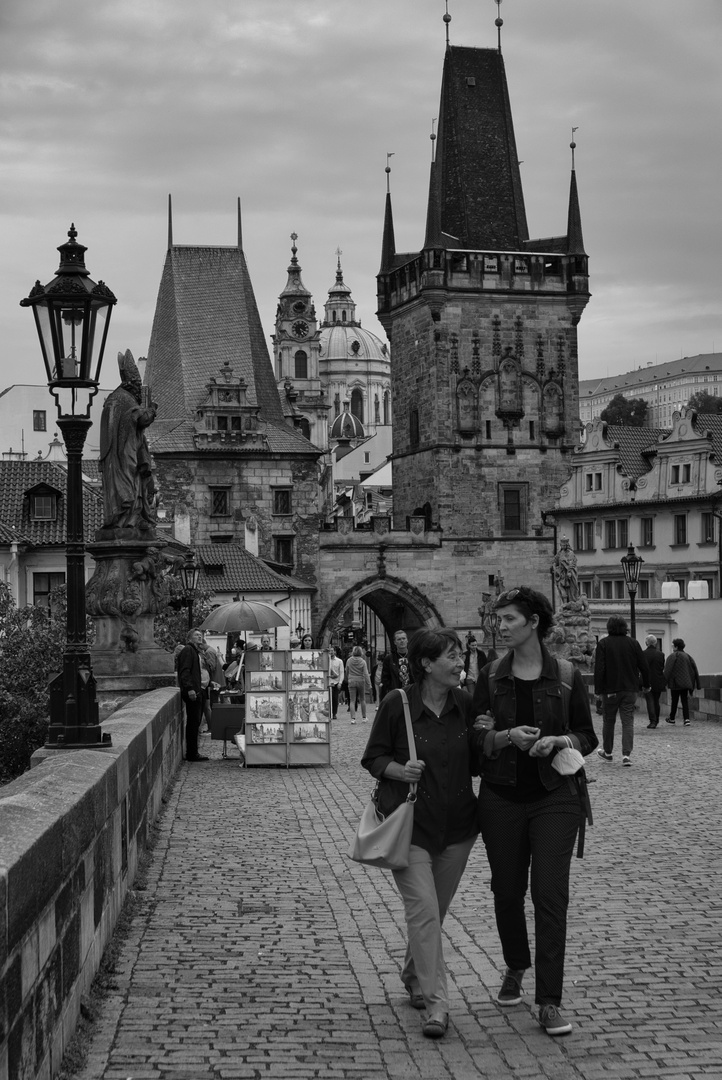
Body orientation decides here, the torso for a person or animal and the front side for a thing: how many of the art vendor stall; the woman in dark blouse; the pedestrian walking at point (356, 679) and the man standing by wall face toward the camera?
2

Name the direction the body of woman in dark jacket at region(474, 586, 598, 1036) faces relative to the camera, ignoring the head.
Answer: toward the camera

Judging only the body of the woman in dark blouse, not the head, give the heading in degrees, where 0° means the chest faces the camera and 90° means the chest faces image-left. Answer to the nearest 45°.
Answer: approximately 0°

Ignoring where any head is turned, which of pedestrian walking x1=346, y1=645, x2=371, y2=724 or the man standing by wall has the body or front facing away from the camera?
the pedestrian walking

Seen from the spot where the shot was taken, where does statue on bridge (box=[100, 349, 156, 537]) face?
facing to the right of the viewer

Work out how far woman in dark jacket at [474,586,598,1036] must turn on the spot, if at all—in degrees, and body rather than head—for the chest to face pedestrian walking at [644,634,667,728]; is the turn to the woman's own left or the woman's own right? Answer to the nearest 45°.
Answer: approximately 180°

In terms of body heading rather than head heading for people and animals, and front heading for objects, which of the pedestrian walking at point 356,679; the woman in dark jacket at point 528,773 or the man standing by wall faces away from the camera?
the pedestrian walking

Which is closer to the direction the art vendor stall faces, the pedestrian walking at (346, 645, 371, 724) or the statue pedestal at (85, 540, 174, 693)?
the statue pedestal

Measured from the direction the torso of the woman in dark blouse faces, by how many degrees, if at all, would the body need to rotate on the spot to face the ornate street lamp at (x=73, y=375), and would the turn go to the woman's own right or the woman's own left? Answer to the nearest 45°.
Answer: approximately 135° to the woman's own right

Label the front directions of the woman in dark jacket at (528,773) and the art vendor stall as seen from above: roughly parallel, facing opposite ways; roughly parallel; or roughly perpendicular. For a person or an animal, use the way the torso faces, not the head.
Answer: roughly parallel

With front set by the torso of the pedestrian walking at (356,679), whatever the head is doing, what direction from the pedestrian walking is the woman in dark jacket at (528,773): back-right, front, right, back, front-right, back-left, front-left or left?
back

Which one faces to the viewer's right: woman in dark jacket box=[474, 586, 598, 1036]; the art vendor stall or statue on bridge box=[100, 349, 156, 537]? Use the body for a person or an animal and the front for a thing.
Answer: the statue on bridge

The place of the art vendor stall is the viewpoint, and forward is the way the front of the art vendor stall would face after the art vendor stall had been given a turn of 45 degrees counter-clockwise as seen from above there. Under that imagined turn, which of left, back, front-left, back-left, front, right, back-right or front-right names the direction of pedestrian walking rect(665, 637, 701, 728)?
left

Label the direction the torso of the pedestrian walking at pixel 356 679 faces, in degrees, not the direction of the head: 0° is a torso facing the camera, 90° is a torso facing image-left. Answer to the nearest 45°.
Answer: approximately 180°

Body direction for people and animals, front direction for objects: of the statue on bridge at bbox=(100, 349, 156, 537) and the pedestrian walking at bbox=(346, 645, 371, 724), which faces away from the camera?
the pedestrian walking
